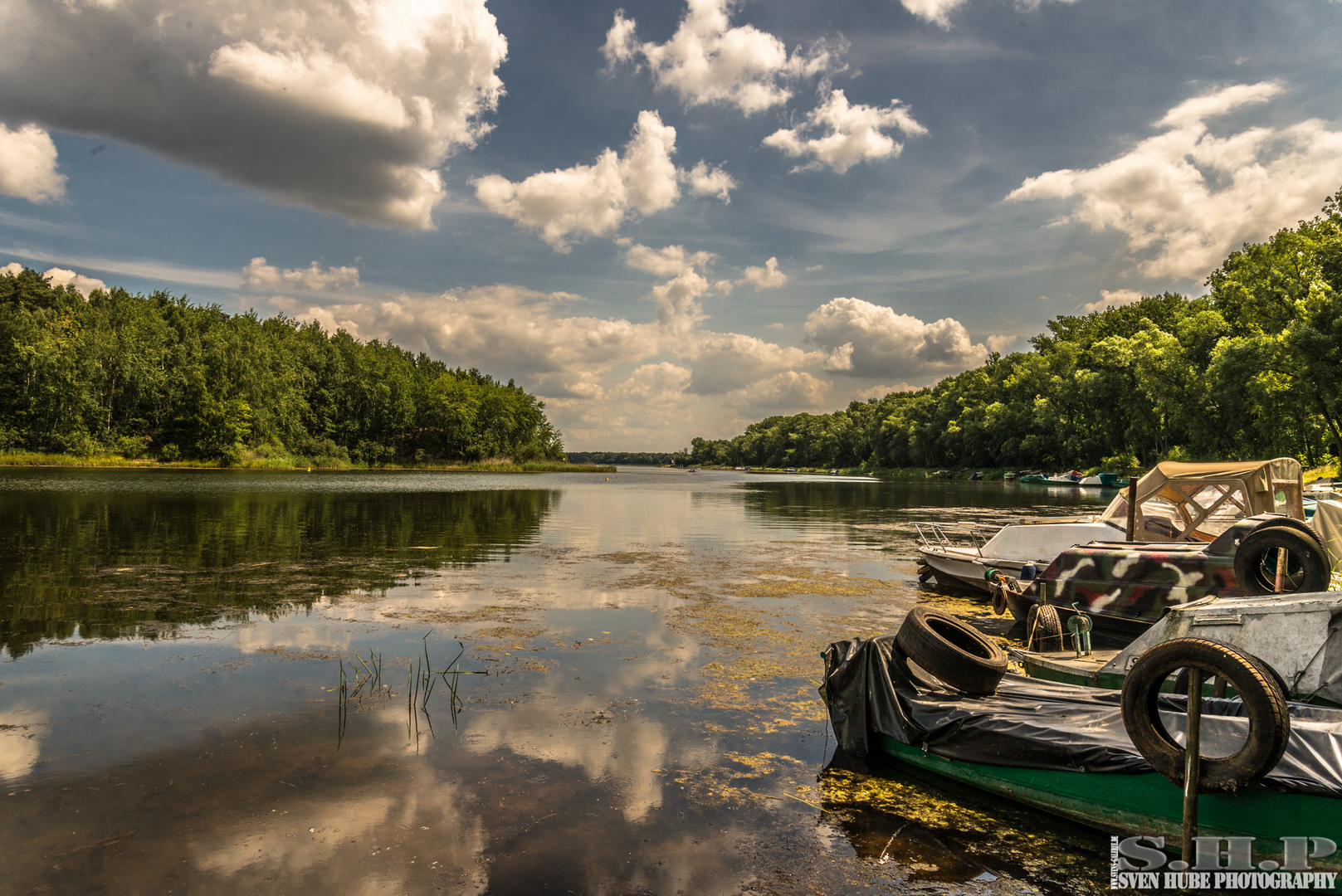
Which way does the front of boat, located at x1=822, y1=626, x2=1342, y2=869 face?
to the viewer's left

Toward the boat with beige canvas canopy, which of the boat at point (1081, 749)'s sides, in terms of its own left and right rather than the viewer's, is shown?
right

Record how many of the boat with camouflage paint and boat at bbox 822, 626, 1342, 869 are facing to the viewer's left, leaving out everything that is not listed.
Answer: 2

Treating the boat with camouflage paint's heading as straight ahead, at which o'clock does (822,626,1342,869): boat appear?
The boat is roughly at 9 o'clock from the boat with camouflage paint.

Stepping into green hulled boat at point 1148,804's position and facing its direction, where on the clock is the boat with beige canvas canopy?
The boat with beige canvas canopy is roughly at 3 o'clock from the green hulled boat.

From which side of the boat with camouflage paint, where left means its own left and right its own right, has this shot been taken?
left

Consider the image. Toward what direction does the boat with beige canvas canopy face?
to the viewer's left

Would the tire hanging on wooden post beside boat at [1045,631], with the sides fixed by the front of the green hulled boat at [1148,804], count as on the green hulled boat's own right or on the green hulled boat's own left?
on the green hulled boat's own right

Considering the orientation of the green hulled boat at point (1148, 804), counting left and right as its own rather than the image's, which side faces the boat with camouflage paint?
right
